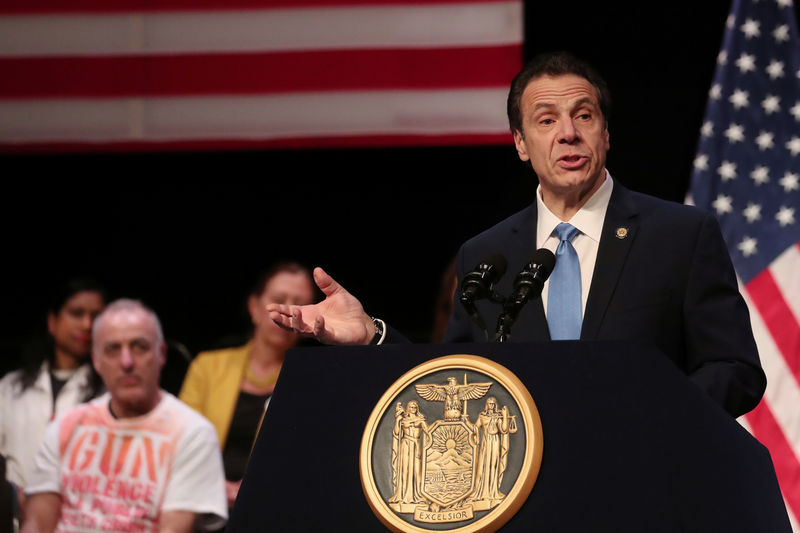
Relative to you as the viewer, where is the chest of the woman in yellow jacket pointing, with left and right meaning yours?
facing the viewer and to the right of the viewer

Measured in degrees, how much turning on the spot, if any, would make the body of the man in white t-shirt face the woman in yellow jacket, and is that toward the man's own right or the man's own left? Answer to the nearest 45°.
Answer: approximately 135° to the man's own left

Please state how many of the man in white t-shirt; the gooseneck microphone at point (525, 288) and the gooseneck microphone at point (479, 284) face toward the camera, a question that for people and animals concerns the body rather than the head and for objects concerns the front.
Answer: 1

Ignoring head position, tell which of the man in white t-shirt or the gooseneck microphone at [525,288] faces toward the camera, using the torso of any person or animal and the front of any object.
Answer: the man in white t-shirt

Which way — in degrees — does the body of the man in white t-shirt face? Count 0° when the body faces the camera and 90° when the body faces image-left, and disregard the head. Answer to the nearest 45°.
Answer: approximately 0°

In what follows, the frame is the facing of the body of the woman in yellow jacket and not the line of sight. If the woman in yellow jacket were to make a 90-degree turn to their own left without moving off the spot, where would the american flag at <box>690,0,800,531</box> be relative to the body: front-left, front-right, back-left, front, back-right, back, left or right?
front-right

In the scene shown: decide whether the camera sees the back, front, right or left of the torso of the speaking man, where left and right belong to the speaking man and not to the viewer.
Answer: front

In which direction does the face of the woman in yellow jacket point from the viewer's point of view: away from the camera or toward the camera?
toward the camera

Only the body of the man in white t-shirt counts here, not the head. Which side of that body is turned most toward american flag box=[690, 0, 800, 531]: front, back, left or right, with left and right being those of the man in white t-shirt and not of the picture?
left

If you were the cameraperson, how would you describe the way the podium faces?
facing the viewer

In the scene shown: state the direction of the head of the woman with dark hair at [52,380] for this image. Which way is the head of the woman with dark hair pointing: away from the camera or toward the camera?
toward the camera

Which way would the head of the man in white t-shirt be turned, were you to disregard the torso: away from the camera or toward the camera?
toward the camera

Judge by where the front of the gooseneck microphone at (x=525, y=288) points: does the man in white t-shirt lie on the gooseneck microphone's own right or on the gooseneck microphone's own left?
on the gooseneck microphone's own left

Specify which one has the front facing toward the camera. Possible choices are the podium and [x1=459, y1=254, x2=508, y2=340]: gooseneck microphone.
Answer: the podium

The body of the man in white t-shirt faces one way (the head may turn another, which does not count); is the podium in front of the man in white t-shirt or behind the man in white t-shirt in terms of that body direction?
in front
